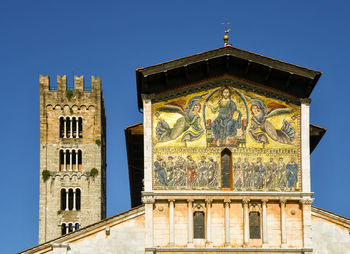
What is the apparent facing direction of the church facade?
toward the camera
